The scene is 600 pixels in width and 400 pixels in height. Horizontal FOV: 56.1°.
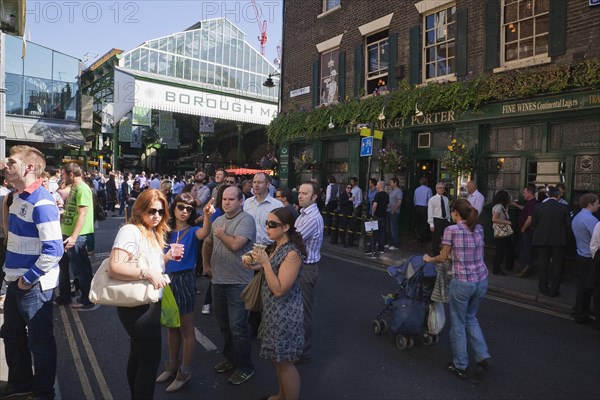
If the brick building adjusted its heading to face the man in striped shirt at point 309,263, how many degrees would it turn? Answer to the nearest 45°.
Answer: approximately 45° to its left

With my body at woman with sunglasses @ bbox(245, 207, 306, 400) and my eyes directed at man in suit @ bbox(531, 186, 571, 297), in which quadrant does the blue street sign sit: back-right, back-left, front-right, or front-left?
front-left

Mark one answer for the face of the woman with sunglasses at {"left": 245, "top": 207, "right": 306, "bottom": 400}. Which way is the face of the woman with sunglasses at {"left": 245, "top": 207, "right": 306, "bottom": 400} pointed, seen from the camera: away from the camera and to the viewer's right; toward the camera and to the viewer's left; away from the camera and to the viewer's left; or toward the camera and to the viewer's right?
toward the camera and to the viewer's left

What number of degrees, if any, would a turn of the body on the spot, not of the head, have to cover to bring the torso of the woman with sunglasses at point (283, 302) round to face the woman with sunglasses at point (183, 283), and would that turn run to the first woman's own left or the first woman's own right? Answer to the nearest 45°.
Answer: approximately 45° to the first woman's own right

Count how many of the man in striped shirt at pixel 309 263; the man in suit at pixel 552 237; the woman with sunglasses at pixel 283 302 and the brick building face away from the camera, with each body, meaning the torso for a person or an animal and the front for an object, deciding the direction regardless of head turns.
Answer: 1

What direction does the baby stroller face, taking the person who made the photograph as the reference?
facing away from the viewer and to the left of the viewer

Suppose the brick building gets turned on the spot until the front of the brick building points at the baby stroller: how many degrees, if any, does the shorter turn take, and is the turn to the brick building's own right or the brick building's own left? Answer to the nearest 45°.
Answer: approximately 45° to the brick building's own left

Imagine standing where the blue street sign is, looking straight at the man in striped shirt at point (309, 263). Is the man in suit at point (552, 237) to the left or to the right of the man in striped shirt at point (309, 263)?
left

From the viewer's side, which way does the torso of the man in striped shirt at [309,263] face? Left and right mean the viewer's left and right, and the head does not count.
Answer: facing the viewer and to the left of the viewer

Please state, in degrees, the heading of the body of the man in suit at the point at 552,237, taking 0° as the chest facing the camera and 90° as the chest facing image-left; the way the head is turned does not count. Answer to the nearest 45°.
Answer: approximately 180°

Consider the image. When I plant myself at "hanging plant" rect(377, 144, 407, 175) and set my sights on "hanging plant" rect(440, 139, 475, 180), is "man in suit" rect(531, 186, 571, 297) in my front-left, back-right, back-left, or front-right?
front-right
